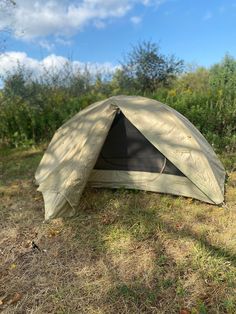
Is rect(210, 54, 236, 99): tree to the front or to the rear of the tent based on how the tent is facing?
to the rear

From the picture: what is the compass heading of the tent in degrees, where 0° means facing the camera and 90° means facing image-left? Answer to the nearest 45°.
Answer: approximately 0°
